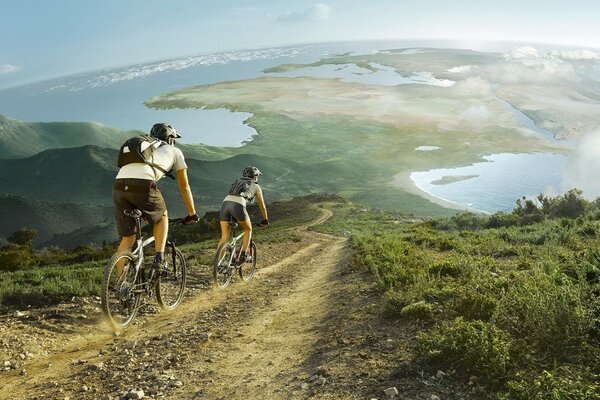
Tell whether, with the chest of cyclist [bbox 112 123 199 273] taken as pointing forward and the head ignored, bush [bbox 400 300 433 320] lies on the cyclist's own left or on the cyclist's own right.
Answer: on the cyclist's own right

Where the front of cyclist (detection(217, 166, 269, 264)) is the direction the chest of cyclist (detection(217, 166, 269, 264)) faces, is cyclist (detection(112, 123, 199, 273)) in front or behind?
behind

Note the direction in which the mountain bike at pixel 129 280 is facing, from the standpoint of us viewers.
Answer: facing away from the viewer and to the right of the viewer

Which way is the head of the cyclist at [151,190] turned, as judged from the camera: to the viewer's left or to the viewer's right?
to the viewer's right

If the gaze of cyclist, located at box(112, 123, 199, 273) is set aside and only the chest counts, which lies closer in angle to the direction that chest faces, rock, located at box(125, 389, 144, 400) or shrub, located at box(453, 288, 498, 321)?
the shrub

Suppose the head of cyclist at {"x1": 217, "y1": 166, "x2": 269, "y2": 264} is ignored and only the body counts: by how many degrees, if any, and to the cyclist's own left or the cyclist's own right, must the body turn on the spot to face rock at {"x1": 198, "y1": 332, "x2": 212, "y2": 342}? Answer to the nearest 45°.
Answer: approximately 135° to the cyclist's own right

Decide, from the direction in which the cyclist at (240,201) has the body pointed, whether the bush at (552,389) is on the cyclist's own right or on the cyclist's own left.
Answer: on the cyclist's own right

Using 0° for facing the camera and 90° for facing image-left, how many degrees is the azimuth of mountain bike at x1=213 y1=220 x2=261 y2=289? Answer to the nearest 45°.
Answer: approximately 225°

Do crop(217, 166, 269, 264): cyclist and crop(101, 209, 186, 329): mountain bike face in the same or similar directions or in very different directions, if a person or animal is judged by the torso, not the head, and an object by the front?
same or similar directions

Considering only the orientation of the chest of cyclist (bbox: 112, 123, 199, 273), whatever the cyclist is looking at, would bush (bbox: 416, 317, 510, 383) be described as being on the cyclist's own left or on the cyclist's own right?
on the cyclist's own right

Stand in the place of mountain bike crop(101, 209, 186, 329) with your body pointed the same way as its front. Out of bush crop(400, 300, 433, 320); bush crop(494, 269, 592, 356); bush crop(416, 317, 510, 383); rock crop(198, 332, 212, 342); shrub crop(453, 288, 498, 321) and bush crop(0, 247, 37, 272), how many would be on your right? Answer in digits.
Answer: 5

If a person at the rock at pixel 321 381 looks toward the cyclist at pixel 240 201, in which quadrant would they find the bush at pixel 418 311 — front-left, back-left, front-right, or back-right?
front-right

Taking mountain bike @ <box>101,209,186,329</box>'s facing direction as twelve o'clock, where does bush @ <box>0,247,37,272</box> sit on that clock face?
The bush is roughly at 10 o'clock from the mountain bike.

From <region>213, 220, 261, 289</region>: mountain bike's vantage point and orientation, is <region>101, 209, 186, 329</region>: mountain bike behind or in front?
behind

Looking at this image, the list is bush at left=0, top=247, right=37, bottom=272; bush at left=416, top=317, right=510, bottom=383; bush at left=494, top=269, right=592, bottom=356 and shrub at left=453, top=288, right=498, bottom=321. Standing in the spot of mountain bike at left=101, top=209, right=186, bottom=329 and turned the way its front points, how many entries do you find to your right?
3

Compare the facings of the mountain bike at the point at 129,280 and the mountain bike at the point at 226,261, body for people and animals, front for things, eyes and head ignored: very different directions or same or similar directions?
same or similar directions
